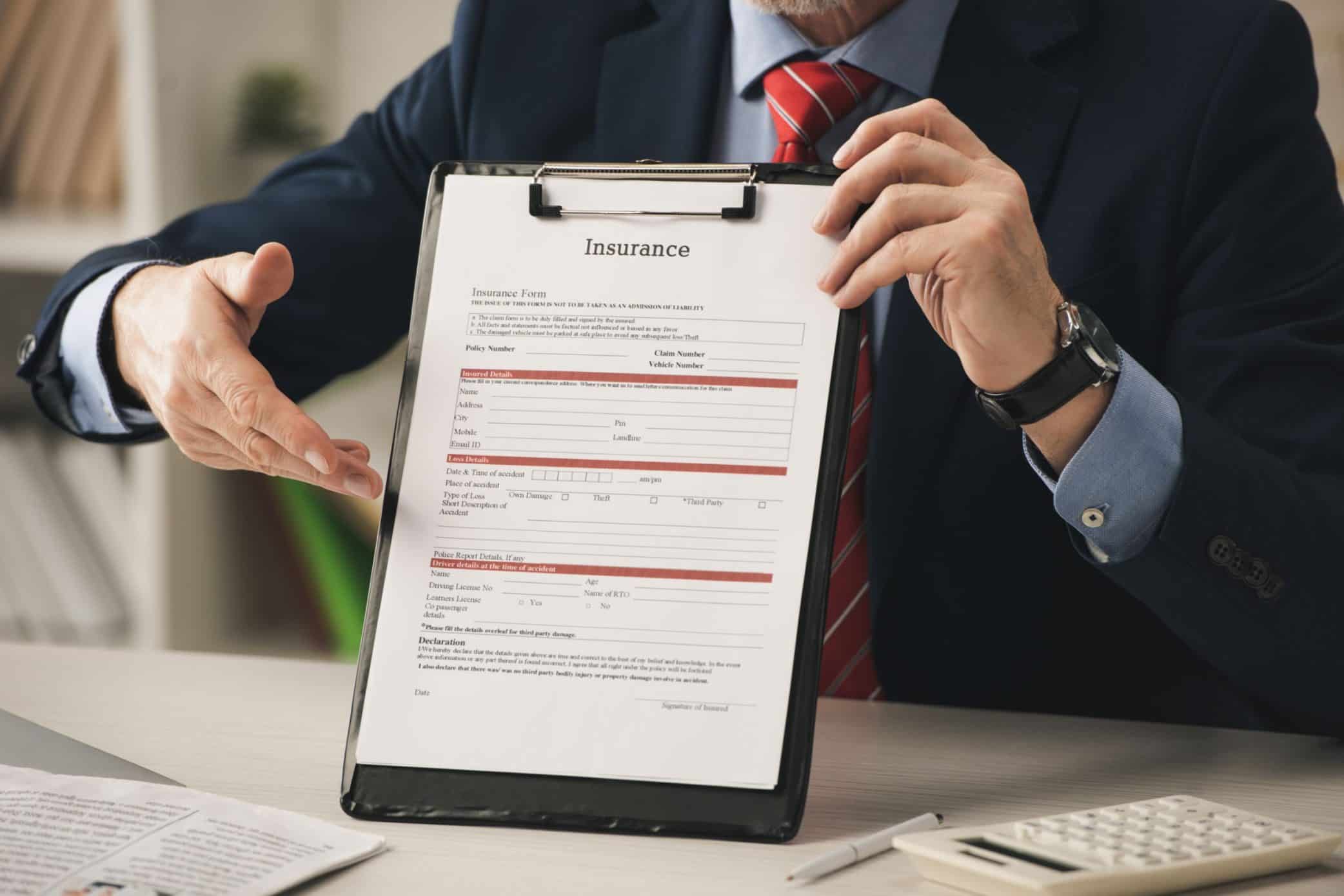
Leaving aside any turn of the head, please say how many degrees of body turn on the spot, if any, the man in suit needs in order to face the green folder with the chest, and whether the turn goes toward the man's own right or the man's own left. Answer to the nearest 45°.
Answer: approximately 135° to the man's own right

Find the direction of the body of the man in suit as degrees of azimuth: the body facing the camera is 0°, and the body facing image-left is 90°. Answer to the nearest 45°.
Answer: approximately 0°

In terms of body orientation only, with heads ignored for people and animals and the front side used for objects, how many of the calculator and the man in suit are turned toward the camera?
1

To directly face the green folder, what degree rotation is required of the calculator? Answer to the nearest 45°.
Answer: approximately 90° to its left

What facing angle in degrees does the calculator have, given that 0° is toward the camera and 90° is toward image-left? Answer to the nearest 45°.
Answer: approximately 225°
